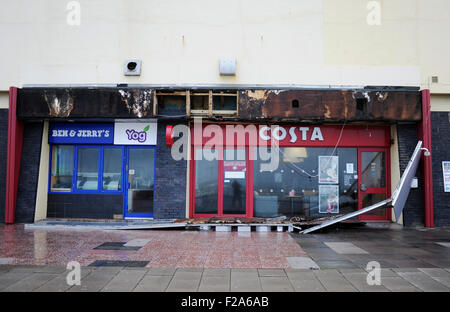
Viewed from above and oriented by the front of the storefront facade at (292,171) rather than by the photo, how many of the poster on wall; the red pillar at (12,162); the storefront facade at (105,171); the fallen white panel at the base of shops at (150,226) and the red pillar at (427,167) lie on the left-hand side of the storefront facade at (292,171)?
2

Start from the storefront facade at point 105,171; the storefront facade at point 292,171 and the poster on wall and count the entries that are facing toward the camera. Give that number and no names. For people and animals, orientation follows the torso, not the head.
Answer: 3

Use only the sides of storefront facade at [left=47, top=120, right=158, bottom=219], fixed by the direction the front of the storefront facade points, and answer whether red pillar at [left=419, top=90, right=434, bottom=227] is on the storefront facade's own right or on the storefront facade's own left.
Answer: on the storefront facade's own left

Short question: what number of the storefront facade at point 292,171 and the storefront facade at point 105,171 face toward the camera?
2

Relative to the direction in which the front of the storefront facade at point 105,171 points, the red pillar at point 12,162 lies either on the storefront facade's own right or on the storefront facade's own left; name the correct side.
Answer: on the storefront facade's own right

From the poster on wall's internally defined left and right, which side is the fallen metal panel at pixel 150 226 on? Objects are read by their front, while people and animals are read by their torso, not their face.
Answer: on its right

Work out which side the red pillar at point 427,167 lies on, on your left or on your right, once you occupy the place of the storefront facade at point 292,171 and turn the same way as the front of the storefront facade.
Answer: on your left

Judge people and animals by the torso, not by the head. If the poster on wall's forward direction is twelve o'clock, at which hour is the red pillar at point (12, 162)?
The red pillar is roughly at 2 o'clock from the poster on wall.

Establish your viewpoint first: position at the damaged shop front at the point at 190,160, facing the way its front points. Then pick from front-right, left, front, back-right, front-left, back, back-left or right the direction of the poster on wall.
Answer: left

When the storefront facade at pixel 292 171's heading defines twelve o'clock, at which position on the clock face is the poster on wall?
The poster on wall is roughly at 9 o'clock from the storefront facade.

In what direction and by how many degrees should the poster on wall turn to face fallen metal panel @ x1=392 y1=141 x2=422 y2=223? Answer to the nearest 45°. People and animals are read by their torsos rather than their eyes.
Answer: approximately 45° to its right

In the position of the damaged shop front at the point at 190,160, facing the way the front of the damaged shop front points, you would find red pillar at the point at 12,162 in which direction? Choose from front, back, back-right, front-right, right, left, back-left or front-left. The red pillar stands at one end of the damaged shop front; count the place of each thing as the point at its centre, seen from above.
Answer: right
